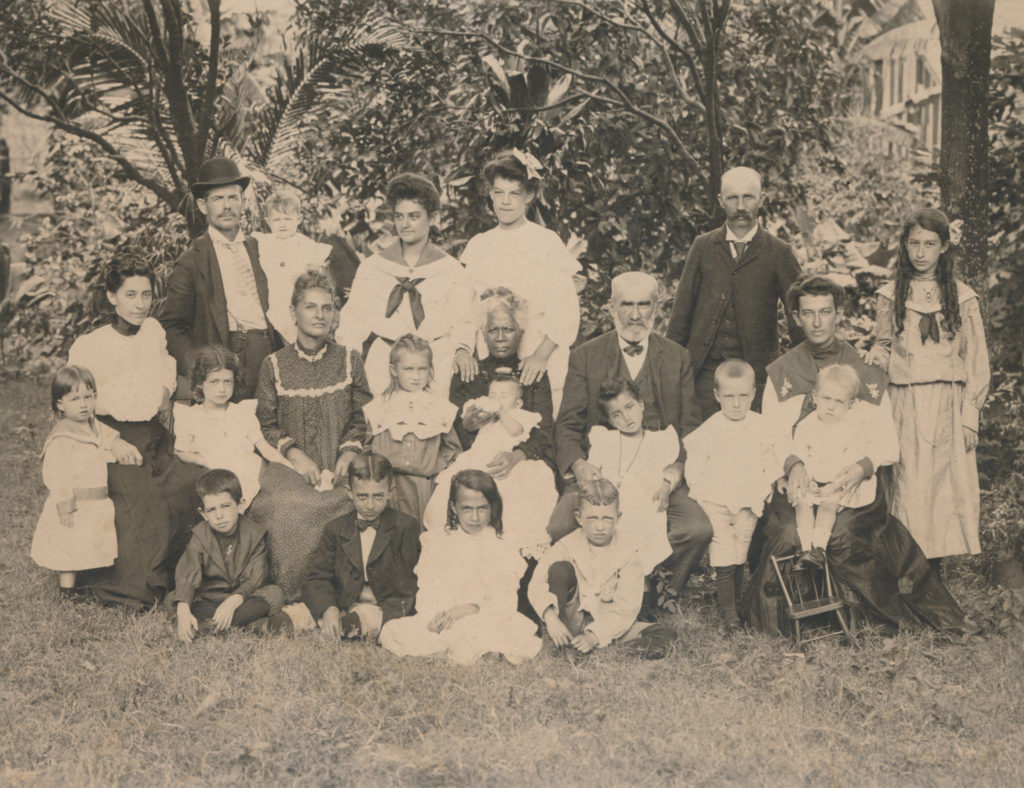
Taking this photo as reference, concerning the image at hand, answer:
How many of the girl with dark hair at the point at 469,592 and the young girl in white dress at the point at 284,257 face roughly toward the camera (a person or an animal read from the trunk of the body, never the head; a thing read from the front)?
2

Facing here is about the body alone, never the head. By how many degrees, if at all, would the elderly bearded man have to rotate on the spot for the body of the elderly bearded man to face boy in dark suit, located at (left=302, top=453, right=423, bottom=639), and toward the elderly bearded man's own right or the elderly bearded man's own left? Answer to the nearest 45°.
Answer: approximately 45° to the elderly bearded man's own right

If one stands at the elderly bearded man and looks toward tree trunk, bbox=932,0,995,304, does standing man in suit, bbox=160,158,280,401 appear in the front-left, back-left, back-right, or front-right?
back-left

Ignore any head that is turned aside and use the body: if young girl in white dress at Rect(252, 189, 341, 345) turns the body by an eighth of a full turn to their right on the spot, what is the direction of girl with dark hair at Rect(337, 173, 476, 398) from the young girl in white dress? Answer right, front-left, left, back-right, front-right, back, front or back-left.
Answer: left

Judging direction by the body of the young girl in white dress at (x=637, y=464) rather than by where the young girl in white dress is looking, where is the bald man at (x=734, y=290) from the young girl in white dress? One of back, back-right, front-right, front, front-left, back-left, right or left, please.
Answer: back-left

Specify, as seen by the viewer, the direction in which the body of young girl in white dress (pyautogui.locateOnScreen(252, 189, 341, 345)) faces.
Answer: toward the camera

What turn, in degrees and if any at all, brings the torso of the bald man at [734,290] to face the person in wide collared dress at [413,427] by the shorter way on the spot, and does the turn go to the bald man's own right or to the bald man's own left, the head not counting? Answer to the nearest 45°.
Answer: approximately 45° to the bald man's own right

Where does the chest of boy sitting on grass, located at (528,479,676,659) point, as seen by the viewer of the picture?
toward the camera

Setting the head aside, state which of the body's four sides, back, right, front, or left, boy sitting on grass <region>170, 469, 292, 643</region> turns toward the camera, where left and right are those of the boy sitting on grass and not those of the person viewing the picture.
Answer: front
